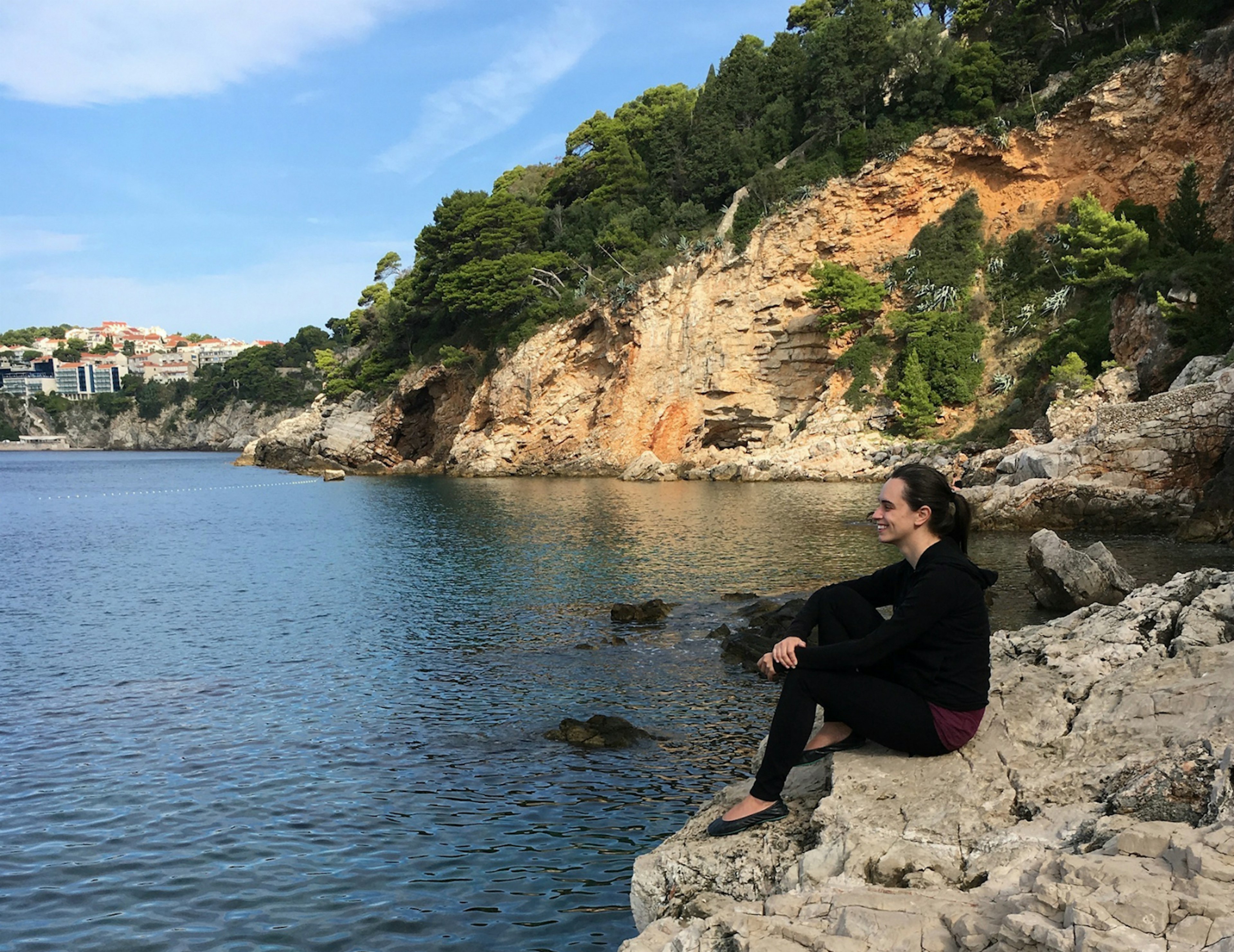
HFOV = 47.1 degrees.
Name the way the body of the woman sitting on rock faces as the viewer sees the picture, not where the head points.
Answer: to the viewer's left

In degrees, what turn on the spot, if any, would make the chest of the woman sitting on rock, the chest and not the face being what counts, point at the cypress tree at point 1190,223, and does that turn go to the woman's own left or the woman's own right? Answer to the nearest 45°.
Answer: approximately 90° to the woman's own right

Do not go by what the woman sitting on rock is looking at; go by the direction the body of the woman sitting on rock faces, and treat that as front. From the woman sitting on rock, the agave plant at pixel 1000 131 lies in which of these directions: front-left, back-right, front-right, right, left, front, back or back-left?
right

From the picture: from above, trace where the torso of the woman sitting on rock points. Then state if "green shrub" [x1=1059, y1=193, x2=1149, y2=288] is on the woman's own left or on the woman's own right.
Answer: on the woman's own right

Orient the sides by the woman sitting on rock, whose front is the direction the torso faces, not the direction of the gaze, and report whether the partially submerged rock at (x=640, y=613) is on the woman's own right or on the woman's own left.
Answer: on the woman's own right

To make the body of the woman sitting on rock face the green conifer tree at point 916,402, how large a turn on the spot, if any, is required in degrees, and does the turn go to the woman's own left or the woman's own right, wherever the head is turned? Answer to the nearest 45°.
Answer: approximately 90° to the woman's own right

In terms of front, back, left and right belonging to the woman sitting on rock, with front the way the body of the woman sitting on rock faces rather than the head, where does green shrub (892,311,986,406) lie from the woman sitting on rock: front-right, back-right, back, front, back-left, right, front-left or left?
right

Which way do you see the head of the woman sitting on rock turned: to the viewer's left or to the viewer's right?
to the viewer's left

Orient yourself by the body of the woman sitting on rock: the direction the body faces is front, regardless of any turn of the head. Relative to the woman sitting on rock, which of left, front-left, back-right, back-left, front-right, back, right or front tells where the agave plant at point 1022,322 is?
right

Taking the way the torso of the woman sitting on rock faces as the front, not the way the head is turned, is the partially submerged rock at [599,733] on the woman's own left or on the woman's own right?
on the woman's own right
